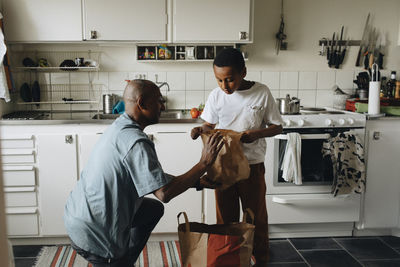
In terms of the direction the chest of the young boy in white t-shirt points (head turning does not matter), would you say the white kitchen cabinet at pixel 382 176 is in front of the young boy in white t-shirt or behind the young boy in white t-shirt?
behind

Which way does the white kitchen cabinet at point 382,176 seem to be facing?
toward the camera

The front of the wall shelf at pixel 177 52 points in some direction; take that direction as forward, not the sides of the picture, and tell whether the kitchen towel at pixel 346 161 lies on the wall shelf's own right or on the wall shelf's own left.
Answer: on the wall shelf's own left

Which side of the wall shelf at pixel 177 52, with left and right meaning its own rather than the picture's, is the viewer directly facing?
front

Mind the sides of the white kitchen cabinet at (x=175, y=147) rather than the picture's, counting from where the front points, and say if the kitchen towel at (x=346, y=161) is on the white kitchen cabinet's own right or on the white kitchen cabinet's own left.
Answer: on the white kitchen cabinet's own left

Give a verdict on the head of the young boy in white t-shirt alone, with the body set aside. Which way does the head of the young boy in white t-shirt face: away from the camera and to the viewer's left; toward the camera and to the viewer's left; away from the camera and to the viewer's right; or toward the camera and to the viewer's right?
toward the camera and to the viewer's left

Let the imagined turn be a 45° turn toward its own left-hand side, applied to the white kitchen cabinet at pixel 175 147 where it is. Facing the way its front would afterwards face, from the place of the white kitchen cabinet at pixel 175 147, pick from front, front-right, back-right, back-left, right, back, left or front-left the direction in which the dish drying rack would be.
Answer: back

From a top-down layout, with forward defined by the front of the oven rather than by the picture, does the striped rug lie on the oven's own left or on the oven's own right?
on the oven's own right

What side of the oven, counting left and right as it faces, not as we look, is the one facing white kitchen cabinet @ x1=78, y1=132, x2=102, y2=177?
right

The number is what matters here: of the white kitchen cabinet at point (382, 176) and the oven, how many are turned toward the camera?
2

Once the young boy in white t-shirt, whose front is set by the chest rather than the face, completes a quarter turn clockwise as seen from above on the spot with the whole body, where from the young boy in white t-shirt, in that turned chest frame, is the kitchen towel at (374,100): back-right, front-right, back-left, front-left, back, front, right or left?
right

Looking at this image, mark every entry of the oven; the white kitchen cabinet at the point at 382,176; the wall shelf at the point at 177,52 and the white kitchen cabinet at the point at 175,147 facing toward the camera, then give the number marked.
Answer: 4

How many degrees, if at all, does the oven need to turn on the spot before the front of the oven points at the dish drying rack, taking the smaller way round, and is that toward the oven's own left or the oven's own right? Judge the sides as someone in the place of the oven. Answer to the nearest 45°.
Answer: approximately 90° to the oven's own right

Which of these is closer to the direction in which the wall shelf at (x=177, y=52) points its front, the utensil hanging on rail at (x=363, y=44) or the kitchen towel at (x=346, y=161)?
the kitchen towel

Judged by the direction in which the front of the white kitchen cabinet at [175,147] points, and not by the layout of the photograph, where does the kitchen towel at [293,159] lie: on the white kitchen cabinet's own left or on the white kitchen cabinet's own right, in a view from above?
on the white kitchen cabinet's own left

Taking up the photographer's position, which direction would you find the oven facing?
facing the viewer
